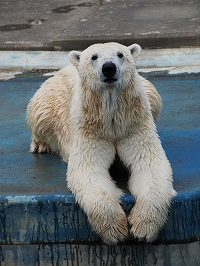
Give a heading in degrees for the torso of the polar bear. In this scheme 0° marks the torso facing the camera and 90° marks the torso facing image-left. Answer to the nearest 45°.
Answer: approximately 0°
